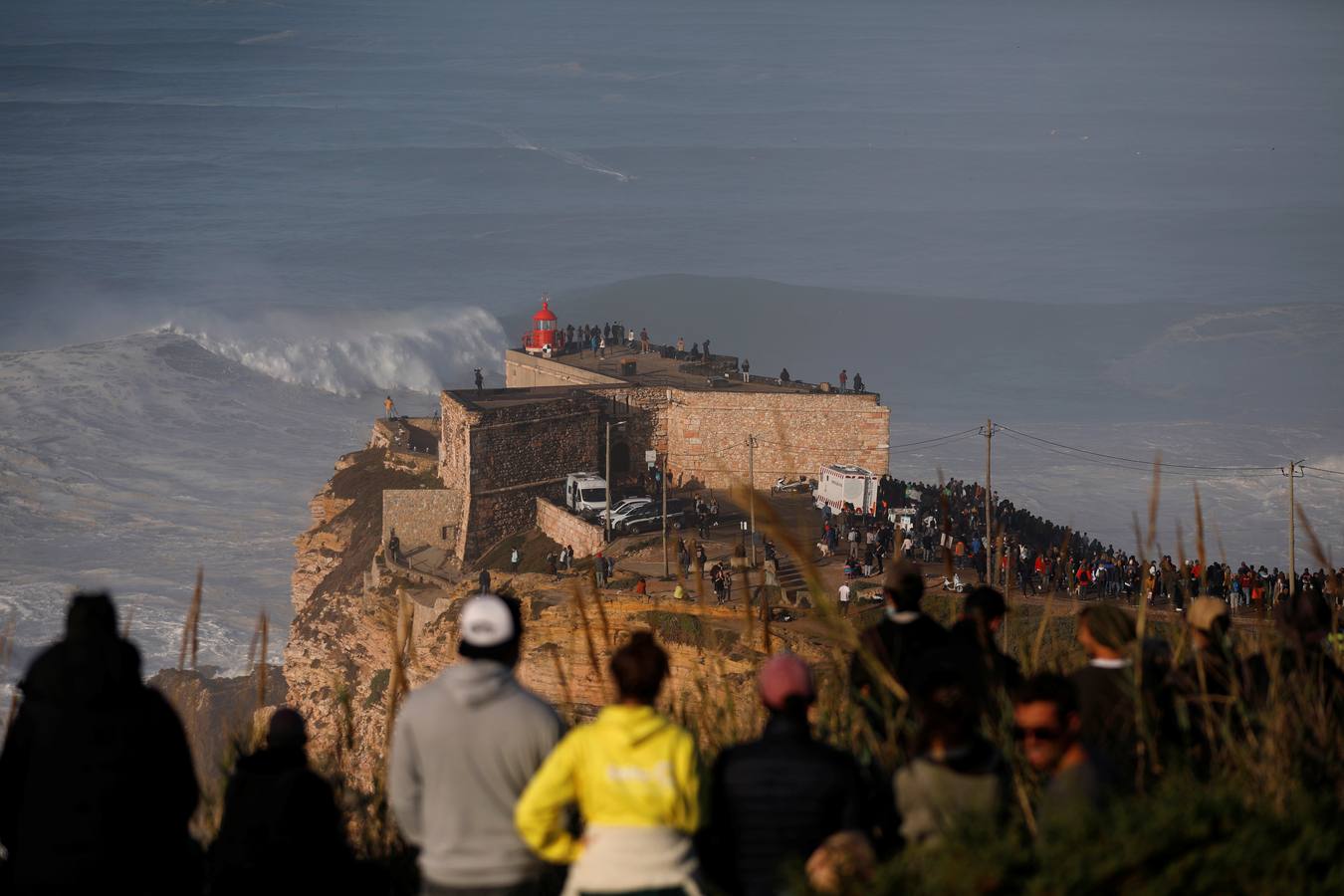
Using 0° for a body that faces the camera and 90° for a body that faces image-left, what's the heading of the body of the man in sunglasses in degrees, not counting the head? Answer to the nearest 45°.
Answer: approximately 45°

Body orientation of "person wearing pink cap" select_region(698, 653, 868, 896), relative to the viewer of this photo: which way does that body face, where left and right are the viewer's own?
facing away from the viewer

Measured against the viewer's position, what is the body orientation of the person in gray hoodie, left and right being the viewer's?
facing away from the viewer

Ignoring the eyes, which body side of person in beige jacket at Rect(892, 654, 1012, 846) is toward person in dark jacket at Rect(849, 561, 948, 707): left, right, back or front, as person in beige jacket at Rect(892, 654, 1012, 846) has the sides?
front

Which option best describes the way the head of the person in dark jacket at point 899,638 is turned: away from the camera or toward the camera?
away from the camera

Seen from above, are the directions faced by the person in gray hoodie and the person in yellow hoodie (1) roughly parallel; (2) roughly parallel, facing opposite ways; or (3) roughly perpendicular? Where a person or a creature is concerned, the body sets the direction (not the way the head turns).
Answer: roughly parallel

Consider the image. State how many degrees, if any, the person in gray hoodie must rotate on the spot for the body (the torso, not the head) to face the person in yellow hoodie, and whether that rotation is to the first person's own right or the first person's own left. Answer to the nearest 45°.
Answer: approximately 135° to the first person's own right

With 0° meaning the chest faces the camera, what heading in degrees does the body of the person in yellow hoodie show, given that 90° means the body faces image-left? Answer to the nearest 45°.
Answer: approximately 180°

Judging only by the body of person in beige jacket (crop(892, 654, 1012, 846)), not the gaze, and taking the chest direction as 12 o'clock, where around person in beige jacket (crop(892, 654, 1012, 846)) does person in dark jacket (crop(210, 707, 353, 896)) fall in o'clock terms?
person in dark jacket (crop(210, 707, 353, 896)) is roughly at 9 o'clock from person in beige jacket (crop(892, 654, 1012, 846)).

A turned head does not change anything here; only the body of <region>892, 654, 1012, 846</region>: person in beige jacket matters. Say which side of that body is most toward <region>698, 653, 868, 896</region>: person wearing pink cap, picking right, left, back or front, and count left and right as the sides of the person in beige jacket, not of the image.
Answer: left

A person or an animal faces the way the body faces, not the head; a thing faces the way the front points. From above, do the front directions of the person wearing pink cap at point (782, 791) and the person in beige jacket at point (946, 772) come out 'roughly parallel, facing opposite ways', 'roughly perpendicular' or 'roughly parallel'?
roughly parallel

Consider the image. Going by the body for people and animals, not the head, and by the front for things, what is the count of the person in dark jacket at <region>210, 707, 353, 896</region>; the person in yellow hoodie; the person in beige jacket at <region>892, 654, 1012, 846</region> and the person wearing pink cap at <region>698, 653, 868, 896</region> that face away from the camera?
4

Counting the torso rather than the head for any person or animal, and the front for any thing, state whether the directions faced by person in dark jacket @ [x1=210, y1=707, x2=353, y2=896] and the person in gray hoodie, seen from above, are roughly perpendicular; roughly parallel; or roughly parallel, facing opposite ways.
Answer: roughly parallel

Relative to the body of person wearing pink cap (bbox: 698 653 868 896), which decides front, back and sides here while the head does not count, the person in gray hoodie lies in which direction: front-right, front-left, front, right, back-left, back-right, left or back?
left

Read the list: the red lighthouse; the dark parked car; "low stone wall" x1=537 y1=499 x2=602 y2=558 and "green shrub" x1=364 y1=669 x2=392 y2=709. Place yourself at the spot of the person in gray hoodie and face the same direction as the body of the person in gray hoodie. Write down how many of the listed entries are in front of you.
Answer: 4

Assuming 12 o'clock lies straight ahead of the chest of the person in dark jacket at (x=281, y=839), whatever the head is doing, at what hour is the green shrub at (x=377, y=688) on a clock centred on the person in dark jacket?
The green shrub is roughly at 12 o'clock from the person in dark jacket.

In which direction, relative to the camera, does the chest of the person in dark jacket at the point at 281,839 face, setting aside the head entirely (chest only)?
away from the camera

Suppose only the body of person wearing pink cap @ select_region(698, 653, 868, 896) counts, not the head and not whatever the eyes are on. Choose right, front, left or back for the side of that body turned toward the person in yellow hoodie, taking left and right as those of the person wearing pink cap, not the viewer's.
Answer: left

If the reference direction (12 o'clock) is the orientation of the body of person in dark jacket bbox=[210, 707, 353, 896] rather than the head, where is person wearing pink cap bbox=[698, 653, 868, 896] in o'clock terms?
The person wearing pink cap is roughly at 4 o'clock from the person in dark jacket.

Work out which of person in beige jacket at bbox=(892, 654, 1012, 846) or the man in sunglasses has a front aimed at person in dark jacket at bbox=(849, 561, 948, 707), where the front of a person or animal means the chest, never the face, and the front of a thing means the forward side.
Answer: person in beige jacket at bbox=(892, 654, 1012, 846)

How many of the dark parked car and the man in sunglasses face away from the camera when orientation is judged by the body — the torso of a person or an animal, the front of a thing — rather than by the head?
0

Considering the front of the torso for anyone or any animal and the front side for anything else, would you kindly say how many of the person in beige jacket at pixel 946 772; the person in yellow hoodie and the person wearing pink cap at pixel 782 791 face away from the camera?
3
